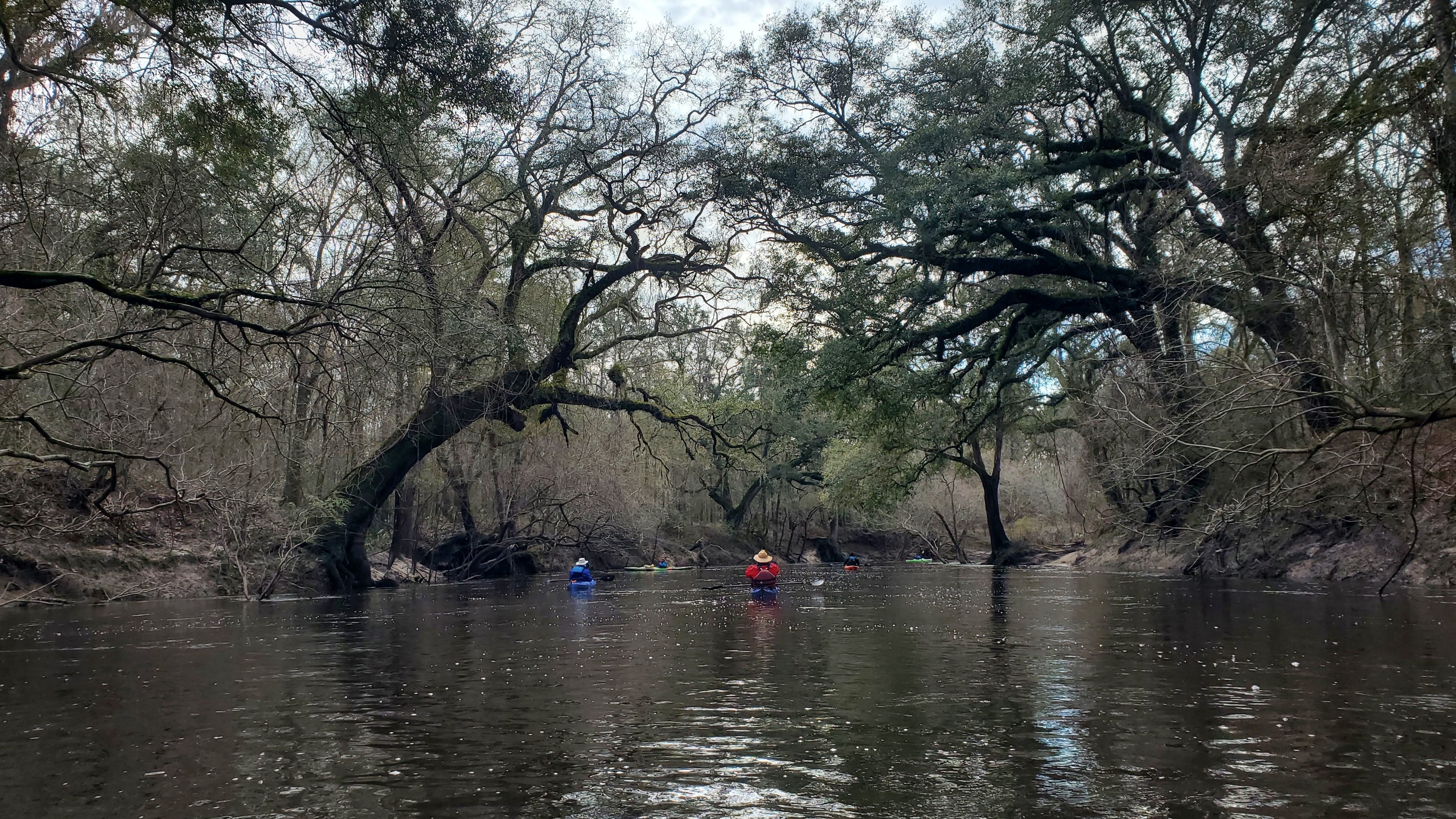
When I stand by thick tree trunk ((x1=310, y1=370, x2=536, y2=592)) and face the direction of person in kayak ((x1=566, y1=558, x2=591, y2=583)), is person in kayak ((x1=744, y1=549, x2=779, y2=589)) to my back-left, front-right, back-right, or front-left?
front-right

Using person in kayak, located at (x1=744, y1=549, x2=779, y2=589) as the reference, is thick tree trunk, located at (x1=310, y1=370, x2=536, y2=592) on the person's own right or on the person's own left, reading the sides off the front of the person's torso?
on the person's own left

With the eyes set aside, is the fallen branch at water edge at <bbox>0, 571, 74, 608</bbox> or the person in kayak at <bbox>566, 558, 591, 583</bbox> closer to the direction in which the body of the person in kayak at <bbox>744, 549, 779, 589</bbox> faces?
the person in kayak

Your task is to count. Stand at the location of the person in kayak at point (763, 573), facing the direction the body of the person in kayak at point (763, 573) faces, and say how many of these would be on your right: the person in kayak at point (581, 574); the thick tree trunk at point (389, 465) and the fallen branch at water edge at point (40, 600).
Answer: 0

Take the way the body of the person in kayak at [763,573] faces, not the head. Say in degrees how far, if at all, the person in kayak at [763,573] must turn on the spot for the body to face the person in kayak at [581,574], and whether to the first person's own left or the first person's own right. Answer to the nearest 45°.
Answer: approximately 45° to the first person's own left

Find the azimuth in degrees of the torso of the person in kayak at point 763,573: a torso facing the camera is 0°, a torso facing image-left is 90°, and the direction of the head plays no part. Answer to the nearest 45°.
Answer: approximately 180°

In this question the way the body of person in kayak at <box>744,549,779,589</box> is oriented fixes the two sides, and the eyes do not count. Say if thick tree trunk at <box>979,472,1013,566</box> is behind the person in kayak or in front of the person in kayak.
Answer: in front

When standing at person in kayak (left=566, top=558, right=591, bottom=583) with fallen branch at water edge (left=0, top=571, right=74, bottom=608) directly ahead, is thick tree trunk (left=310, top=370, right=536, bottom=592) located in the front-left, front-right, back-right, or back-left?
front-right

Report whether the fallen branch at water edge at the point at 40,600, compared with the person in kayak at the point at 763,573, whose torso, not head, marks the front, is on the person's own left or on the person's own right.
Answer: on the person's own left

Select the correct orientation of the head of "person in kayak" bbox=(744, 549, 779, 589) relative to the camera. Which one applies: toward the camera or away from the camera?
away from the camera

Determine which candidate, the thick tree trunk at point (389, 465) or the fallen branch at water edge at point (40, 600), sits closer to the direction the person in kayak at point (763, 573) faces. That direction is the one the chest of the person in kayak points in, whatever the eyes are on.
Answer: the thick tree trunk
